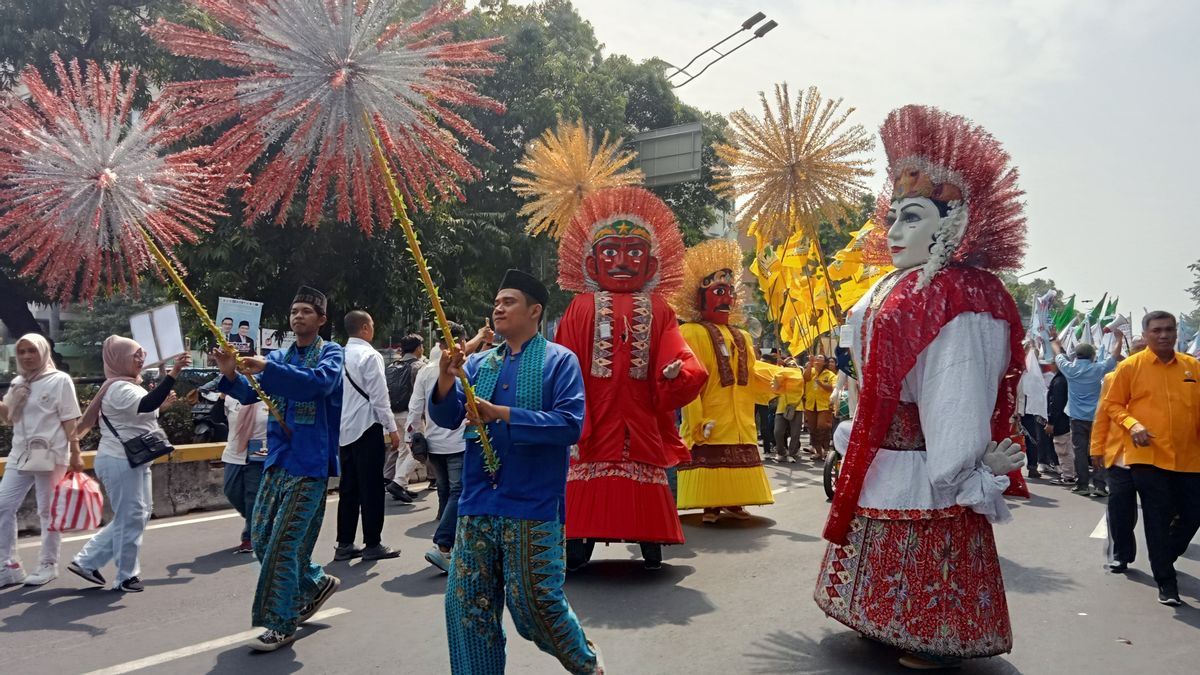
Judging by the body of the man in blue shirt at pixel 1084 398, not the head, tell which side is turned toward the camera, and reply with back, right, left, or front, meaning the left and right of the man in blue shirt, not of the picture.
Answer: back

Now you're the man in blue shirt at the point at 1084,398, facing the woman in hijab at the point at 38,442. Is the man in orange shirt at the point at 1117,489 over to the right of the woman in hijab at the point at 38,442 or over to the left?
left

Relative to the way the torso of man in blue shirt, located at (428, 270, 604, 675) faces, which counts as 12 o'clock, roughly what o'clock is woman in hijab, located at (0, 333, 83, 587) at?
The woman in hijab is roughly at 3 o'clock from the man in blue shirt.

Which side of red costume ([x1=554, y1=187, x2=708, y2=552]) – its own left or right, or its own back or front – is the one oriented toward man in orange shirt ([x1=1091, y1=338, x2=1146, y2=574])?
left

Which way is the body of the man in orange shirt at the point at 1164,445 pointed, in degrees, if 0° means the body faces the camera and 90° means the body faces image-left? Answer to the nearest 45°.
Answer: approximately 0°

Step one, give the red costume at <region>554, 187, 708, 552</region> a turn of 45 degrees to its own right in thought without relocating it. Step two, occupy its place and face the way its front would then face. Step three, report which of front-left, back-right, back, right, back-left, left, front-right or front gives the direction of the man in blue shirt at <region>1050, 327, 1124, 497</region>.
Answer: back

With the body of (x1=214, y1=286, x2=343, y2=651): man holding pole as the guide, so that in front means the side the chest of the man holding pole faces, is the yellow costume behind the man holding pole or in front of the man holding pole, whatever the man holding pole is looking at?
behind
